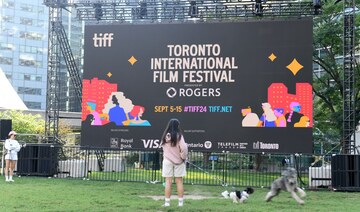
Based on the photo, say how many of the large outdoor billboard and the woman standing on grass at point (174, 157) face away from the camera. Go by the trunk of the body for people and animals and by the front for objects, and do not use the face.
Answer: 1

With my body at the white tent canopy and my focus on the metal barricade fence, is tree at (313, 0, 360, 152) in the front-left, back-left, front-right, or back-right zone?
front-left

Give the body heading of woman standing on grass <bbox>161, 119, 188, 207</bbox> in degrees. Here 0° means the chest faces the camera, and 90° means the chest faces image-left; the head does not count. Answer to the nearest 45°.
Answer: approximately 180°

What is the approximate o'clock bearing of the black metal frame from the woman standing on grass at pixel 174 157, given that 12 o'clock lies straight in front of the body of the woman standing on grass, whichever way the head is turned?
The black metal frame is roughly at 12 o'clock from the woman standing on grass.

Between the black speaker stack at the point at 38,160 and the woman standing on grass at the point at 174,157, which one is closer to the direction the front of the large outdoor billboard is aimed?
the woman standing on grass

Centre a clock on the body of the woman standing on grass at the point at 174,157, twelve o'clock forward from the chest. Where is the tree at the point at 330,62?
The tree is roughly at 1 o'clock from the woman standing on grass.

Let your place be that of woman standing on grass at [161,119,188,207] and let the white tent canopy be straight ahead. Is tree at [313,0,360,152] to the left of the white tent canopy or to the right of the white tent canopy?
right

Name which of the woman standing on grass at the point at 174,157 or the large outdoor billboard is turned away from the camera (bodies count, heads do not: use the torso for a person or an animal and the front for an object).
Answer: the woman standing on grass

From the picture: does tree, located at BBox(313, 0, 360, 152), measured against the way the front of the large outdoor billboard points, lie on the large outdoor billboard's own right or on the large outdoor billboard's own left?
on the large outdoor billboard's own left

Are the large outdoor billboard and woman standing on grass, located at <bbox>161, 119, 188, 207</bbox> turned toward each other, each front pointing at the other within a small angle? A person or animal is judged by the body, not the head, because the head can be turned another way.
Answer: yes

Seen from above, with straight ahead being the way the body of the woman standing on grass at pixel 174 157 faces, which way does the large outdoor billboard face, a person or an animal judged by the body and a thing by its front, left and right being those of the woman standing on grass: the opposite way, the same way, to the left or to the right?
the opposite way

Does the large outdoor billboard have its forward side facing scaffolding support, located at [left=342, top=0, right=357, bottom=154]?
no

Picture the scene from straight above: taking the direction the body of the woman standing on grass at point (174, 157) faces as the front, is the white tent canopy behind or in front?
in front

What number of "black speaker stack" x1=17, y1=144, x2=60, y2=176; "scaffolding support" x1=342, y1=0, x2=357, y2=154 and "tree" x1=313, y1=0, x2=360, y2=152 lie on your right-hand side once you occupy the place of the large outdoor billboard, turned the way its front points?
1

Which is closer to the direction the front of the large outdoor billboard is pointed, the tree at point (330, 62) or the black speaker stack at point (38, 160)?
the black speaker stack

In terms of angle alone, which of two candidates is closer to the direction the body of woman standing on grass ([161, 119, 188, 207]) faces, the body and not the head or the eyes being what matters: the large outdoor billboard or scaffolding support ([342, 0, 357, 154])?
the large outdoor billboard

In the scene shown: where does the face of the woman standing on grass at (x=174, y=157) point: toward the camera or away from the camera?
away from the camera

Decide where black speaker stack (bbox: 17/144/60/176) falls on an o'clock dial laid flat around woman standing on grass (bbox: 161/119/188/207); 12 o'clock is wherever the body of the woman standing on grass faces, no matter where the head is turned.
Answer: The black speaker stack is roughly at 11 o'clock from the woman standing on grass.

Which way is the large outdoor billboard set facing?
toward the camera

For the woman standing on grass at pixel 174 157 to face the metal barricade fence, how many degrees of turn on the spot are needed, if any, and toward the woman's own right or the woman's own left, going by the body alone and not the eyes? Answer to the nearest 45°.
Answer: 0° — they already face it
